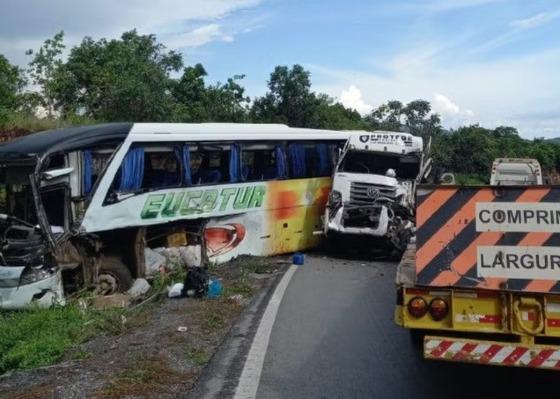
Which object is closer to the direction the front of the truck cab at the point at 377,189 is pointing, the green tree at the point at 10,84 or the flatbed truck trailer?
the flatbed truck trailer

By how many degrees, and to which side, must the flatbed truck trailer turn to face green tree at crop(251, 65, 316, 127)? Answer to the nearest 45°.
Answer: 0° — it already faces it

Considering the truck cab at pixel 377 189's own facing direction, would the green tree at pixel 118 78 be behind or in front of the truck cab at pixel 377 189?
behind

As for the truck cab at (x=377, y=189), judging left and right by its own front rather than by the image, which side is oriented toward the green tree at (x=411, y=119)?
back

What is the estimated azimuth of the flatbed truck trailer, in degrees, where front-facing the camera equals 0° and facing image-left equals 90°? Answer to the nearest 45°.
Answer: approximately 180°

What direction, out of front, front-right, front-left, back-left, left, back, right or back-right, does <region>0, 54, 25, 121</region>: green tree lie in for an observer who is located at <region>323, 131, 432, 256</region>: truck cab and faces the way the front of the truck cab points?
back-right

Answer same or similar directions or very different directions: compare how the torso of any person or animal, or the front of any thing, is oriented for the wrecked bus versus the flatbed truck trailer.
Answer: very different directions

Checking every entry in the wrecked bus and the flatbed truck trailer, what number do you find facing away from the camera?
1

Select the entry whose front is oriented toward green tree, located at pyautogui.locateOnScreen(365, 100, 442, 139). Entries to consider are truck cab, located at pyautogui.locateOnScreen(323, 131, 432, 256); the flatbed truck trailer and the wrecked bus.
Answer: the flatbed truck trailer
